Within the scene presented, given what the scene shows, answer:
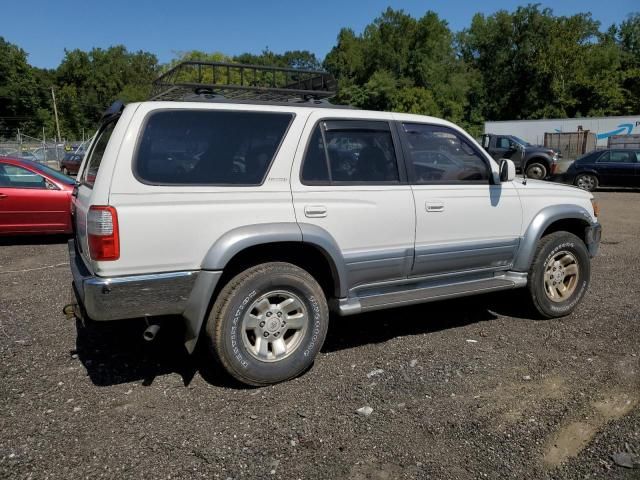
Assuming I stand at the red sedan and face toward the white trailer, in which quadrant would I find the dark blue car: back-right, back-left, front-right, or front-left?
front-right

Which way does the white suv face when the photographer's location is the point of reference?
facing away from the viewer and to the right of the viewer

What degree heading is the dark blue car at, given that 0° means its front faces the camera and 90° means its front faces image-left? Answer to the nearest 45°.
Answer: approximately 270°

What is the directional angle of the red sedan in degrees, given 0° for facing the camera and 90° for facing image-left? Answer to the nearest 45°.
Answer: approximately 270°

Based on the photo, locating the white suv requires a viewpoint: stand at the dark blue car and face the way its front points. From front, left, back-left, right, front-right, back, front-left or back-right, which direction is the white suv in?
right

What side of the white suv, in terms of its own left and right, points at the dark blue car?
front

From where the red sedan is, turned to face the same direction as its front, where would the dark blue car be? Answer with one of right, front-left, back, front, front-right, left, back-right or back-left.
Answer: front

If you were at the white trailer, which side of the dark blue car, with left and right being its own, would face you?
left
